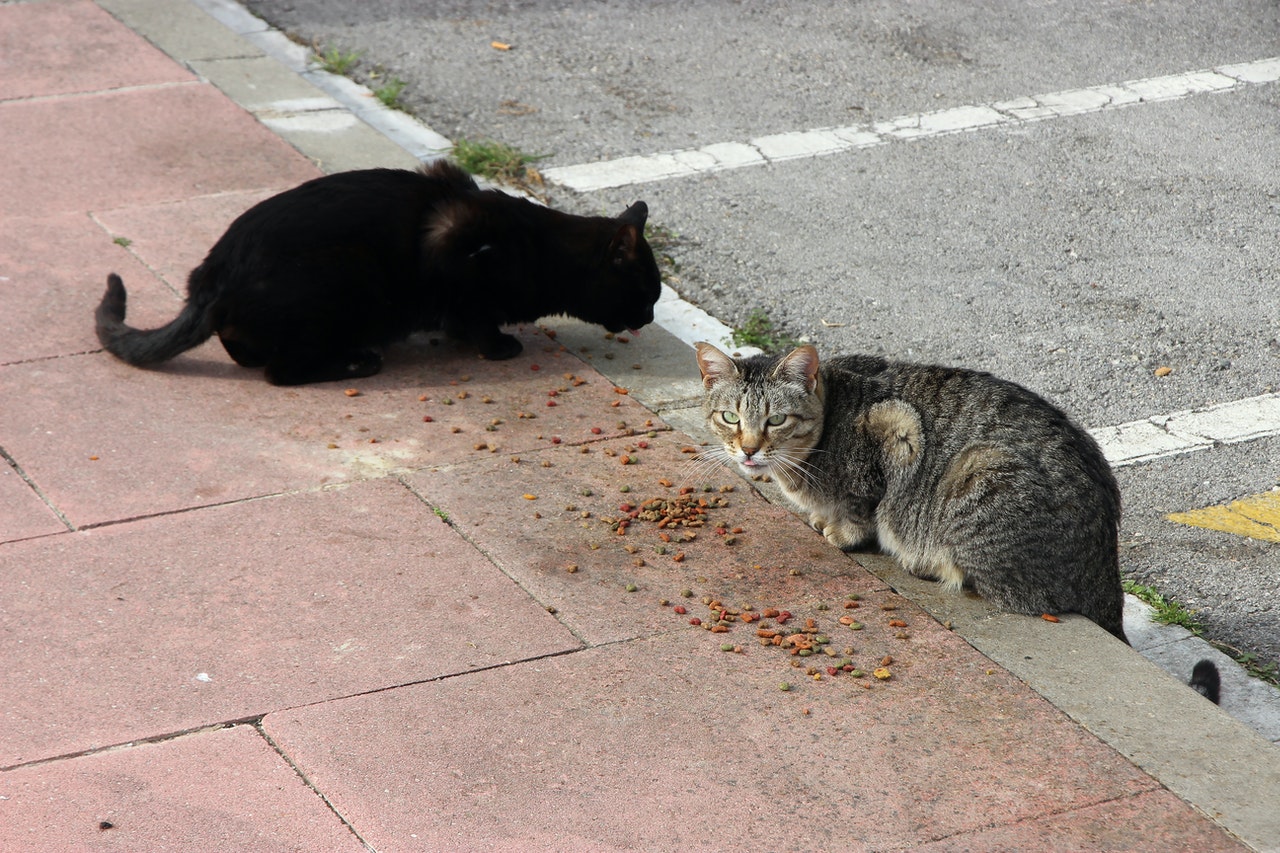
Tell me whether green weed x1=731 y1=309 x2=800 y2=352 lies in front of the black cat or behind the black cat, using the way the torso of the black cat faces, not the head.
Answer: in front

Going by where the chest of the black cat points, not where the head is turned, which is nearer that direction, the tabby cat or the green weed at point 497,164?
the tabby cat

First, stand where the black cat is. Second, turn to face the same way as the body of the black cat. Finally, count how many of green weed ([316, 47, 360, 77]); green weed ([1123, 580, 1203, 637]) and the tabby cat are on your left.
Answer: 1

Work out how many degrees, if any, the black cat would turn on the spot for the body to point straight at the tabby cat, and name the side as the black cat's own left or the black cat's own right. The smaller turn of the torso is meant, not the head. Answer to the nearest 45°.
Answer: approximately 45° to the black cat's own right

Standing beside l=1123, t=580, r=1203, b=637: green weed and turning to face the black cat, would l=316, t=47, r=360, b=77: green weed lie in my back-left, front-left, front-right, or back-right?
front-right

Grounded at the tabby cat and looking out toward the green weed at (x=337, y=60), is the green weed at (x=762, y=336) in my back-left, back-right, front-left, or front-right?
front-right

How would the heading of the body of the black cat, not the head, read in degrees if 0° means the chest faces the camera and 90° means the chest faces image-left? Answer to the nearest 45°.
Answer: approximately 270°

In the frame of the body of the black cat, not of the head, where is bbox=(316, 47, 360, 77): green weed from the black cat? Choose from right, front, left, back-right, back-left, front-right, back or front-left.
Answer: left

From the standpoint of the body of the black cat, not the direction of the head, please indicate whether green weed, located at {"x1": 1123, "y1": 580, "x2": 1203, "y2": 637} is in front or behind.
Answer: in front

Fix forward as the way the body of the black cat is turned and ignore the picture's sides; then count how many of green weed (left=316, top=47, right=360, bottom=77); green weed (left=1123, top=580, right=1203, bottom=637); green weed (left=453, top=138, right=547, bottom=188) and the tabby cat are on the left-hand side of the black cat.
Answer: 2

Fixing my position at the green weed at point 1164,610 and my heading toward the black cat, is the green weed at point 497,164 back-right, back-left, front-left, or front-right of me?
front-right

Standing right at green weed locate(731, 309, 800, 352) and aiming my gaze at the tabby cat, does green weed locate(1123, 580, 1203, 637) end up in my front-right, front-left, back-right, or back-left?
front-left

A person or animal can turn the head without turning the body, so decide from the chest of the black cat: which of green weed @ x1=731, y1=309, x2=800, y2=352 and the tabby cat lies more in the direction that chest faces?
the green weed

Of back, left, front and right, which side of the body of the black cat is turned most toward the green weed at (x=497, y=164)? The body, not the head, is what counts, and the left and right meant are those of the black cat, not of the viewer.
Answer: left
